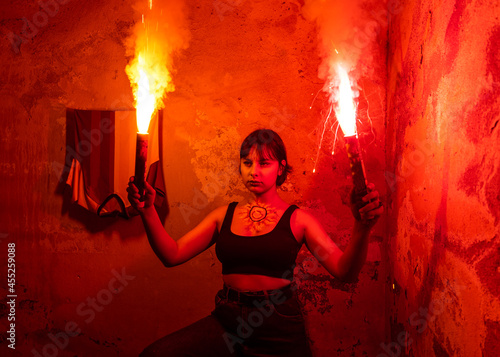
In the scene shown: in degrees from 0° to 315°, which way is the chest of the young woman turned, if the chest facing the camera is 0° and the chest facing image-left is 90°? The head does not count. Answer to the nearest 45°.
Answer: approximately 0°

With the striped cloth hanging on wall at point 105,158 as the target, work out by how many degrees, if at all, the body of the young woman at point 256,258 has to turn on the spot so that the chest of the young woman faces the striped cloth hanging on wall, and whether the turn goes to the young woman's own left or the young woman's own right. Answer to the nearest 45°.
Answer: approximately 135° to the young woman's own right

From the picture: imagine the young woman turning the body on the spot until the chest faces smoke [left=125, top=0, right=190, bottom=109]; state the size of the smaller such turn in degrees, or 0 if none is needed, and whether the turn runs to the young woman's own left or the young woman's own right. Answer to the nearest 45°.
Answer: approximately 135° to the young woman's own right
